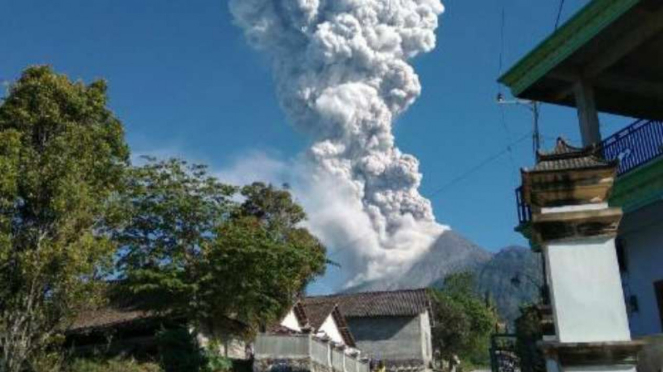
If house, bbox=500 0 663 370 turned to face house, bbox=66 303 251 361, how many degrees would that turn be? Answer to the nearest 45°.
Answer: approximately 45° to its right

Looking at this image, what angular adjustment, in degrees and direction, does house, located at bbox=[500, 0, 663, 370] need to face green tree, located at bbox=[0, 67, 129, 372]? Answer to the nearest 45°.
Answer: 0° — it already faces it

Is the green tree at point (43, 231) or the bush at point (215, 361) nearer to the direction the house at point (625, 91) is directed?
the green tree

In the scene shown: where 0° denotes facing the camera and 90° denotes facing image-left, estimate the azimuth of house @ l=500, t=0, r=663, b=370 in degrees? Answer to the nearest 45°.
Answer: approximately 90°
